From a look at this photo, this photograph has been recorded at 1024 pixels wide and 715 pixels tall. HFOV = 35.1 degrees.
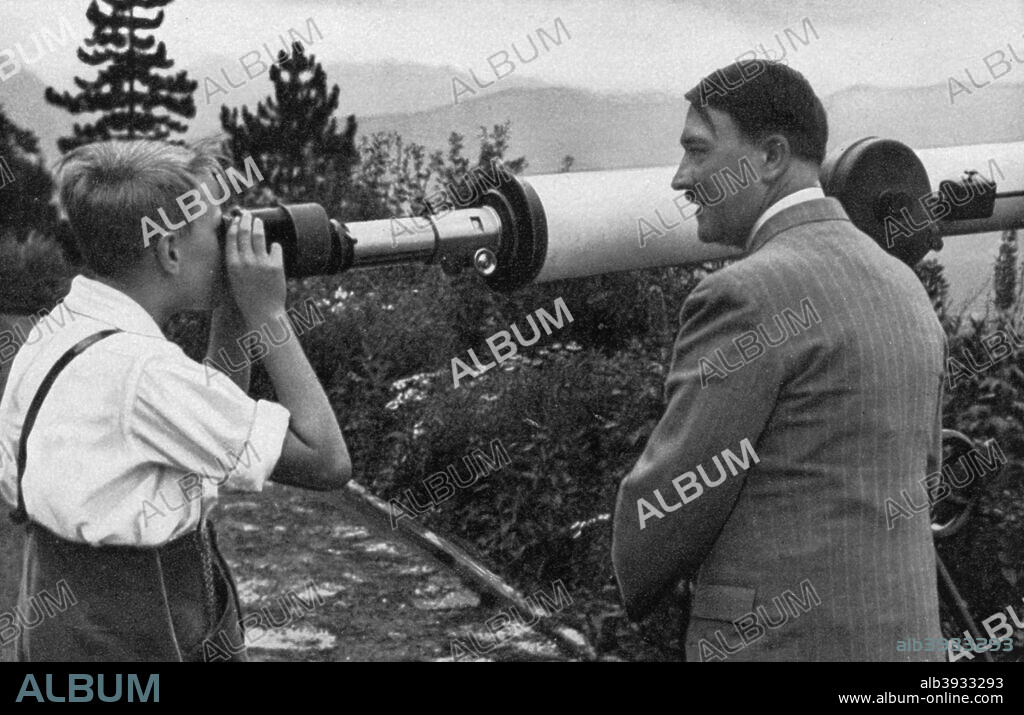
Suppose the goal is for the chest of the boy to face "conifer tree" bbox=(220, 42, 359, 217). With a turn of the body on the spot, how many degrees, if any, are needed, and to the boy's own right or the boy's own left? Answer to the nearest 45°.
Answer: approximately 45° to the boy's own left

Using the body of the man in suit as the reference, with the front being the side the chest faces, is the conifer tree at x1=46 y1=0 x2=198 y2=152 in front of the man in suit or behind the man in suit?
in front

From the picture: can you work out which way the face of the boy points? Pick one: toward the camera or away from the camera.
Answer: away from the camera

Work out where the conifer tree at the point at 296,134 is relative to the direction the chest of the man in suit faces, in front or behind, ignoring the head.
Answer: in front

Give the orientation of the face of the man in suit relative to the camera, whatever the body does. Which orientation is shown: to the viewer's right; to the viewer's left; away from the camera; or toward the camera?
to the viewer's left

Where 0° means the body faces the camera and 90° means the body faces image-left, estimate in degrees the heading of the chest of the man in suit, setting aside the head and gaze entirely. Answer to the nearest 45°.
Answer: approximately 135°

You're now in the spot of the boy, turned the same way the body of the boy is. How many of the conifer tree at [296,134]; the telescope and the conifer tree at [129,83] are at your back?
0

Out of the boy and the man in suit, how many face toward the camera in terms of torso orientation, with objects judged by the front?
0

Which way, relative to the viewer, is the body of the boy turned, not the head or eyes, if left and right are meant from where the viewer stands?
facing away from the viewer and to the right of the viewer

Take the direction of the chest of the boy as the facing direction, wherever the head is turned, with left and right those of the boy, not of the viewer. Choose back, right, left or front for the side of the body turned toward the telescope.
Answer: front
